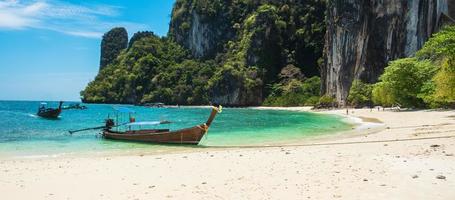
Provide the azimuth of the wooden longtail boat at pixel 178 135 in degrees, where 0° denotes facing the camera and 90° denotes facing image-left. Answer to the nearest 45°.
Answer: approximately 270°
